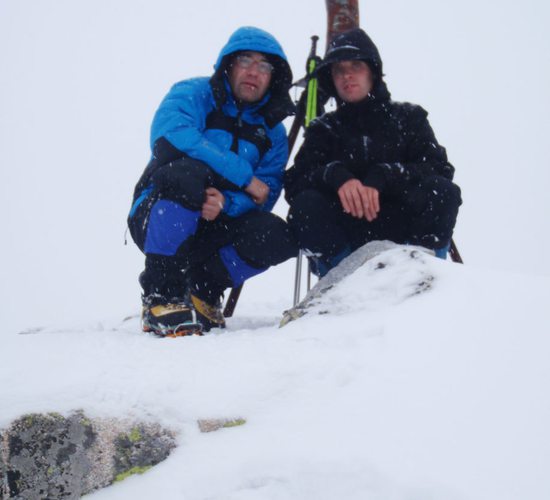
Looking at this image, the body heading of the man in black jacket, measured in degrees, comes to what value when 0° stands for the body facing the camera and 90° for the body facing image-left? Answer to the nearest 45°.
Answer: approximately 0°

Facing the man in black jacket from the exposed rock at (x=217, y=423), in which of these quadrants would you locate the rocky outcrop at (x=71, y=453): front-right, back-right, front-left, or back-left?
back-left

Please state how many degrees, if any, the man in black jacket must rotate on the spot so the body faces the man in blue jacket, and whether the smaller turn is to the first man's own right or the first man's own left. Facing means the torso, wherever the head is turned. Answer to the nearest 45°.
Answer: approximately 90° to the first man's own right

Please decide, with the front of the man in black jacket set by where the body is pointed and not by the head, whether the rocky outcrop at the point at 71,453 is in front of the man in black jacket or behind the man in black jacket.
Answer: in front

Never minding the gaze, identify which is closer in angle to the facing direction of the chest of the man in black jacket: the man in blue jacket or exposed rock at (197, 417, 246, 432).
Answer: the exposed rock

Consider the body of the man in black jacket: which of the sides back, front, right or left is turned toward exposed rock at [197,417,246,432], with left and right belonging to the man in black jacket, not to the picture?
front

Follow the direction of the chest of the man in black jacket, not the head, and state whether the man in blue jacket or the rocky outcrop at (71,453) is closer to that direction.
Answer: the rocky outcrop
